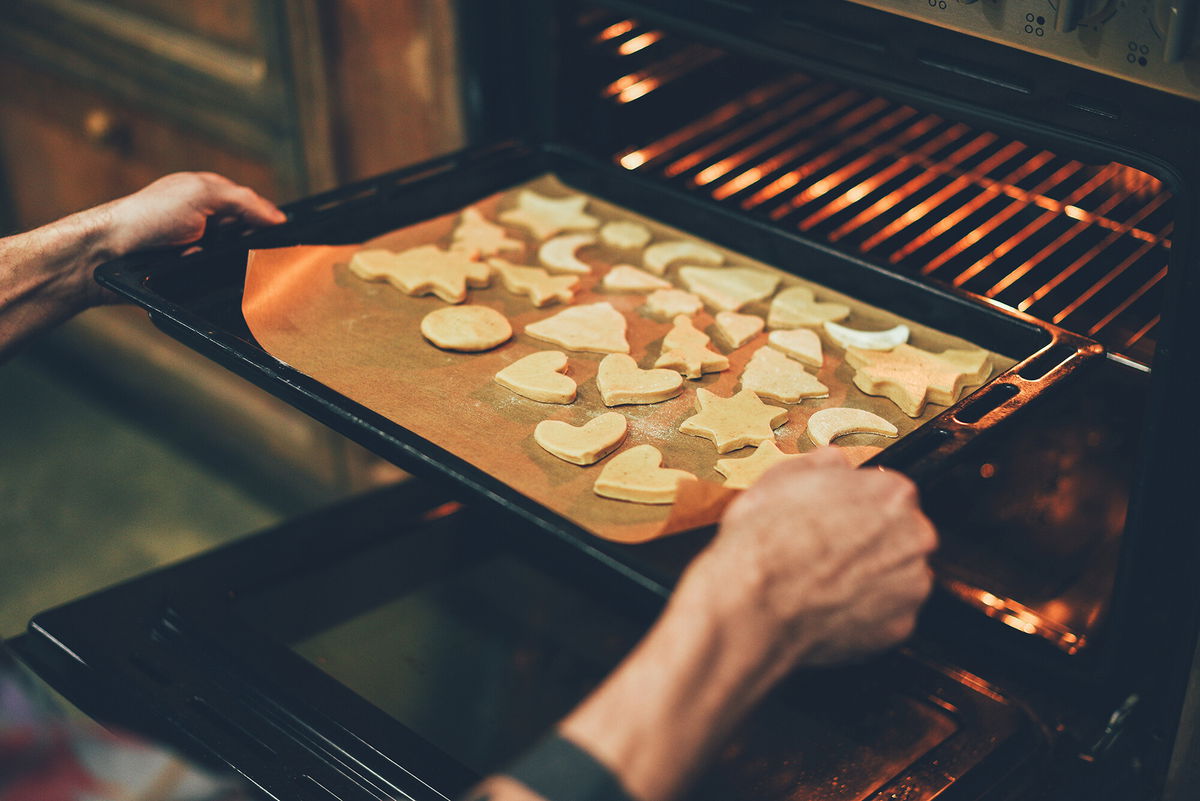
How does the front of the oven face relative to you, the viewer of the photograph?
facing the viewer and to the left of the viewer

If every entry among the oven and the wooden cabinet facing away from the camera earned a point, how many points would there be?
0

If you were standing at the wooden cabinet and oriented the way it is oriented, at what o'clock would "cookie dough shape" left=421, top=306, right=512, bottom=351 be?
The cookie dough shape is roughly at 10 o'clock from the wooden cabinet.

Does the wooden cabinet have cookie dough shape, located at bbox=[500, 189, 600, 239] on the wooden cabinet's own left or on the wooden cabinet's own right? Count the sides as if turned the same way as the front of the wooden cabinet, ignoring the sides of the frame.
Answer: on the wooden cabinet's own left

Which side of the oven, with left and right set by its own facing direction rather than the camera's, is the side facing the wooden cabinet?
right

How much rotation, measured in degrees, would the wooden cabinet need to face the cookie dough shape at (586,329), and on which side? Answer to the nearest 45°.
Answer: approximately 45° to its left

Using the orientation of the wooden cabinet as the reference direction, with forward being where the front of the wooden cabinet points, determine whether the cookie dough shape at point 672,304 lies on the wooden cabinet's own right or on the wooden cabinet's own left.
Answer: on the wooden cabinet's own left

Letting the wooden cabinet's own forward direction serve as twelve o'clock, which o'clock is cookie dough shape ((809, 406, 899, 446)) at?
The cookie dough shape is roughly at 10 o'clock from the wooden cabinet.

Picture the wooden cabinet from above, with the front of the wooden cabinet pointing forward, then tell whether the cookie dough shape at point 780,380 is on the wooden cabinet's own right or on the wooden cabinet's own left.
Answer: on the wooden cabinet's own left

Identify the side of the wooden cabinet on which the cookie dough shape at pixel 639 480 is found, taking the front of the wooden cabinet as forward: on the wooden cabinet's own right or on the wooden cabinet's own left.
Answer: on the wooden cabinet's own left
